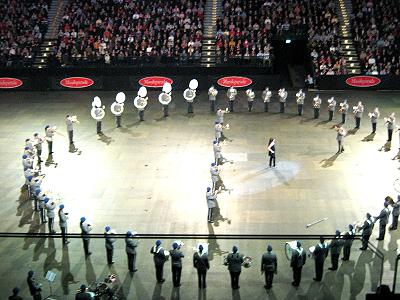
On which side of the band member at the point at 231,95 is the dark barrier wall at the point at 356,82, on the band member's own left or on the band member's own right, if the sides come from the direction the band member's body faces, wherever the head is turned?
on the band member's own left

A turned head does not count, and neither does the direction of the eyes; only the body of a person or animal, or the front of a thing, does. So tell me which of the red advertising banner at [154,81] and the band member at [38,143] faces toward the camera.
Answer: the red advertising banner

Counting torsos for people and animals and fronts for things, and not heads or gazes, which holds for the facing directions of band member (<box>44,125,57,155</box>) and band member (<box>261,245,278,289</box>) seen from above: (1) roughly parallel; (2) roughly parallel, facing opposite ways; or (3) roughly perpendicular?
roughly perpendicular

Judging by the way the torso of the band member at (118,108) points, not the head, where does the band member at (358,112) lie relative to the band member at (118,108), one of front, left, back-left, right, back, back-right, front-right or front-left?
left

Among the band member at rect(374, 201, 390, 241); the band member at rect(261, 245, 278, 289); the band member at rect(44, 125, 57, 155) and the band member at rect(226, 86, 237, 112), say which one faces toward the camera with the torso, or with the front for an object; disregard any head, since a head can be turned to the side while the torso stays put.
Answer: the band member at rect(226, 86, 237, 112)

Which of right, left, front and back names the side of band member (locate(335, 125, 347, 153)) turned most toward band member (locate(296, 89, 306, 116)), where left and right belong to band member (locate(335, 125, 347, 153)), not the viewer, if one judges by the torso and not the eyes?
right

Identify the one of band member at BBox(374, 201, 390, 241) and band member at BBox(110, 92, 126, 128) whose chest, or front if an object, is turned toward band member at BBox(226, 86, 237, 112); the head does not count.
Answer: band member at BBox(374, 201, 390, 241)

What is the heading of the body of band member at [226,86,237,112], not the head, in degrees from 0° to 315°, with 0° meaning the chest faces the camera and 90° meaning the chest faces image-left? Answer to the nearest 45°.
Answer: approximately 0°

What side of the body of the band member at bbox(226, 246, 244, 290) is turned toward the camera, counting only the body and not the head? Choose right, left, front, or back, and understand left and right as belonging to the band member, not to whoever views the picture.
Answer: back

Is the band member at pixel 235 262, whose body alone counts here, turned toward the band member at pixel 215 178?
yes

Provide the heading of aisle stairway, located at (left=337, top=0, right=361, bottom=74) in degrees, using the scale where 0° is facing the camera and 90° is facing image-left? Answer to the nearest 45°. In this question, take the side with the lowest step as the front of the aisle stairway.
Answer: approximately 0°

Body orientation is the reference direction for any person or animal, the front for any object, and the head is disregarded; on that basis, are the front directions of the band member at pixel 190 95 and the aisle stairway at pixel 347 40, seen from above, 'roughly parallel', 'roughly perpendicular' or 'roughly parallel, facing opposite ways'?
roughly parallel

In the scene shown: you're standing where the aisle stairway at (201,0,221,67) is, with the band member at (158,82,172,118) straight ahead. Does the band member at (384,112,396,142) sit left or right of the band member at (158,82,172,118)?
left

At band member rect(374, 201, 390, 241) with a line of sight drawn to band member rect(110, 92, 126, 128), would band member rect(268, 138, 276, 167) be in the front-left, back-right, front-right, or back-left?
front-right

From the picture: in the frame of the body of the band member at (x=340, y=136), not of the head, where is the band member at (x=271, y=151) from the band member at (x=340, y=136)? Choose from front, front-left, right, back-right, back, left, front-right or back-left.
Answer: front

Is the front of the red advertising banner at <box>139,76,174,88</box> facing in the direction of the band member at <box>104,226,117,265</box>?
yes

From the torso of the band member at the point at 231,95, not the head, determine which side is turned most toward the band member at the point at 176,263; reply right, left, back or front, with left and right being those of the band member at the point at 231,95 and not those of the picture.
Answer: front

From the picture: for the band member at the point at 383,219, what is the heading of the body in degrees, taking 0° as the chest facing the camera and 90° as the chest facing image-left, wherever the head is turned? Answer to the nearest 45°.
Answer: approximately 135°

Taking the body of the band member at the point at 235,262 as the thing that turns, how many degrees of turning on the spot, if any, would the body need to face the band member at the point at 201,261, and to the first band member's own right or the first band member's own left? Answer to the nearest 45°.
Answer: approximately 90° to the first band member's own left

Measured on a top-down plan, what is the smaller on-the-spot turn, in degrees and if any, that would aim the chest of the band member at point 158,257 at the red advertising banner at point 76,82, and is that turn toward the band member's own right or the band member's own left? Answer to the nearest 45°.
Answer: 0° — they already face it

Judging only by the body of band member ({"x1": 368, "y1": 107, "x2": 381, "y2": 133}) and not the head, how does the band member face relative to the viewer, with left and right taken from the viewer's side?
facing the viewer and to the left of the viewer

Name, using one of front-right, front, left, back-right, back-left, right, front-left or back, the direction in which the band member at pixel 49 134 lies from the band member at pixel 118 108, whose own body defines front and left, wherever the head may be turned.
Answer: front-right

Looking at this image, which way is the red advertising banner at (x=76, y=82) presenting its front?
toward the camera
